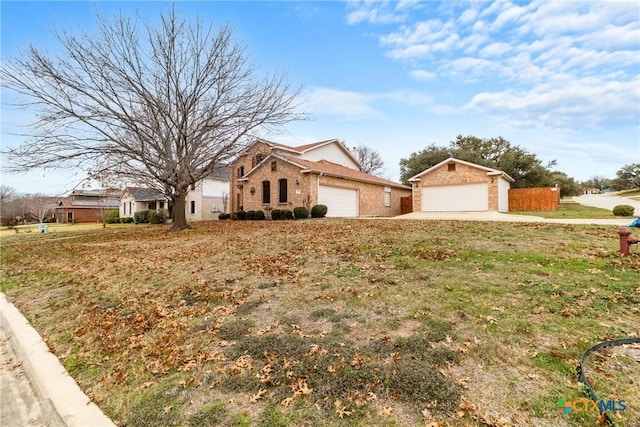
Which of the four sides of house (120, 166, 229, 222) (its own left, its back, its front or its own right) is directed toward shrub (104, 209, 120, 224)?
right

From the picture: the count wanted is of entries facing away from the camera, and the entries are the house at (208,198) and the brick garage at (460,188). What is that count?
0

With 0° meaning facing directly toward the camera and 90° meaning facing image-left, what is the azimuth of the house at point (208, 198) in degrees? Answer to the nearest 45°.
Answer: approximately 45°

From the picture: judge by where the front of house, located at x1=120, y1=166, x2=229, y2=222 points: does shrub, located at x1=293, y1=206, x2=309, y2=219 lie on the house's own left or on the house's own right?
on the house's own left

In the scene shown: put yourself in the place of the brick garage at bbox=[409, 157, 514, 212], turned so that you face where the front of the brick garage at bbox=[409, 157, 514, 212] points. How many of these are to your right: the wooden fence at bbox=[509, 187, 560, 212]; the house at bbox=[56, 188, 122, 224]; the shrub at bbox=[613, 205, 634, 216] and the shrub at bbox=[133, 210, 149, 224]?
2

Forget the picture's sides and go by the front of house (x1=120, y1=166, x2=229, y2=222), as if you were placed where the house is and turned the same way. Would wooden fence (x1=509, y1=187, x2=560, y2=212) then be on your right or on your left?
on your left

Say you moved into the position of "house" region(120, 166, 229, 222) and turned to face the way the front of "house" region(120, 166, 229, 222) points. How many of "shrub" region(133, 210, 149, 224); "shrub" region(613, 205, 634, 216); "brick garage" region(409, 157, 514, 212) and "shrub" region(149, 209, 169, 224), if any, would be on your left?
2

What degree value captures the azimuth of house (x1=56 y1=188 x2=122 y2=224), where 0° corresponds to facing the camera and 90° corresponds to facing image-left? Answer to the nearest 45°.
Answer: approximately 45°

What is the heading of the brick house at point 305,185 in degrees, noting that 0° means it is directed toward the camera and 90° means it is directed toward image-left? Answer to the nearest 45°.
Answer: approximately 45°
